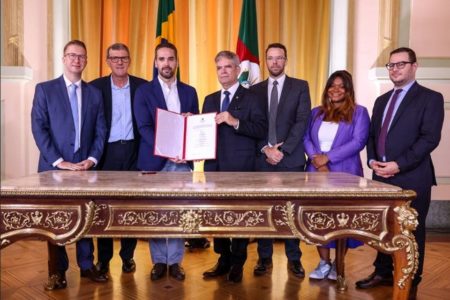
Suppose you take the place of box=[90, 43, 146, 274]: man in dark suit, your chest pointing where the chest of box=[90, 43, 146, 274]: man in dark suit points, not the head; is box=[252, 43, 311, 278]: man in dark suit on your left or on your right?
on your left

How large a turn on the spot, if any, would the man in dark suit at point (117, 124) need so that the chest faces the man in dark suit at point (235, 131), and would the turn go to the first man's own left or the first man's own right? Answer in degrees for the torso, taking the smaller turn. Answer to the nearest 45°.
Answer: approximately 45° to the first man's own left

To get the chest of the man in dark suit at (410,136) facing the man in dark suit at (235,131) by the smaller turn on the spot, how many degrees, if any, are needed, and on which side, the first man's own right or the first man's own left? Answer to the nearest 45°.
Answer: approximately 45° to the first man's own right

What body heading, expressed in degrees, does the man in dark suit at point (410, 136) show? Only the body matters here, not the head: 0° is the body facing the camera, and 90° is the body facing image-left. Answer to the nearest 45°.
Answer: approximately 45°

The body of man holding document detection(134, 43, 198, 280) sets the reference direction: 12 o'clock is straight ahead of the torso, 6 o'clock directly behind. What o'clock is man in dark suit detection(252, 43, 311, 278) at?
The man in dark suit is roughly at 9 o'clock from the man holding document.

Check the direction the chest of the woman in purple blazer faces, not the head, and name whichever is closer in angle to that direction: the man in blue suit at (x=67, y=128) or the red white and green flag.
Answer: the man in blue suit

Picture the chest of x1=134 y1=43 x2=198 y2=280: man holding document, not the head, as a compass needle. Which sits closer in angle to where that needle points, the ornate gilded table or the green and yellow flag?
the ornate gilded table

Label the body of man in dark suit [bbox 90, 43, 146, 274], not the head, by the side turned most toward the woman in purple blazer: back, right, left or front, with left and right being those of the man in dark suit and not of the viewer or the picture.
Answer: left

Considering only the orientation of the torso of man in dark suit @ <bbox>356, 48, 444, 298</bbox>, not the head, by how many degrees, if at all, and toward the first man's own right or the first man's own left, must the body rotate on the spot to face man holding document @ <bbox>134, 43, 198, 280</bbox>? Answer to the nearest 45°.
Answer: approximately 45° to the first man's own right

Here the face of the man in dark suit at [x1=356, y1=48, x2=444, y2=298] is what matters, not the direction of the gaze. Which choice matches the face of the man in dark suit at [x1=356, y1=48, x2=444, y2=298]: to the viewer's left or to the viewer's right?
to the viewer's left

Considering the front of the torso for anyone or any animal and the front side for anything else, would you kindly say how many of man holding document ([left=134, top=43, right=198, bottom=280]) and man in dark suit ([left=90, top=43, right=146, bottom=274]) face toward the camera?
2

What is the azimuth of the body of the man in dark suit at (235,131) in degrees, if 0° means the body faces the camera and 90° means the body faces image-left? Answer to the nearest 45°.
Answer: approximately 45°
